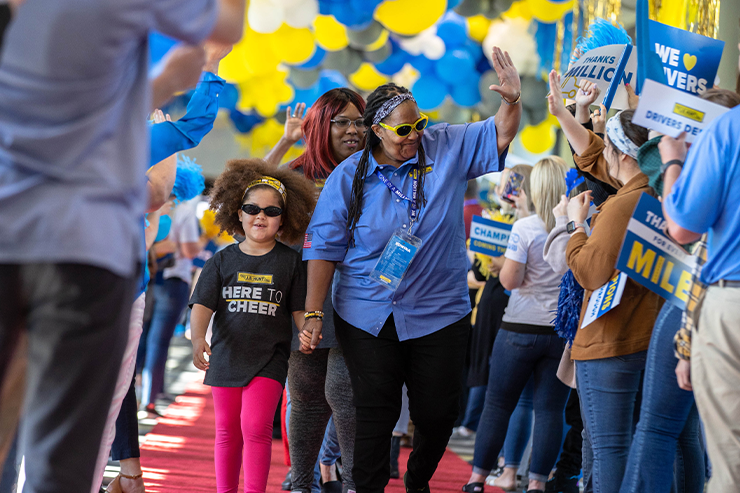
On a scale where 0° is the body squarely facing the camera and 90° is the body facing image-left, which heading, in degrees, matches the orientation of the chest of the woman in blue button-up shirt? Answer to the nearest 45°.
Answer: approximately 0°

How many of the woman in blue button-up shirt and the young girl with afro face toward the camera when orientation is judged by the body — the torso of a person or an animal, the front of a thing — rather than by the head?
2

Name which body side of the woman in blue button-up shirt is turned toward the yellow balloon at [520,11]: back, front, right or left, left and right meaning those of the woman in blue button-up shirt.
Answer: back

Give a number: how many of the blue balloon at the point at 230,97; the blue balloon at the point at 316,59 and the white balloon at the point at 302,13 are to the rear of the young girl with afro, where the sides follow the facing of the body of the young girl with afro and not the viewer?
3

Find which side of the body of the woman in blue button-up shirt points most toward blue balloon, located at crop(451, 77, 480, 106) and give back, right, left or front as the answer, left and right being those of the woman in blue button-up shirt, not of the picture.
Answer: back

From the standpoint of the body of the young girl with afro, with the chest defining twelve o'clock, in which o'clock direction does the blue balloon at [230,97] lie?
The blue balloon is roughly at 6 o'clock from the young girl with afro.

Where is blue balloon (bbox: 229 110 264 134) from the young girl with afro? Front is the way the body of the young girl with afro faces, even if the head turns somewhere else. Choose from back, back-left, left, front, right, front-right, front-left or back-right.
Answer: back

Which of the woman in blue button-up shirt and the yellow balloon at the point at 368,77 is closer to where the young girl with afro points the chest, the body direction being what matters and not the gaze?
the woman in blue button-up shirt
